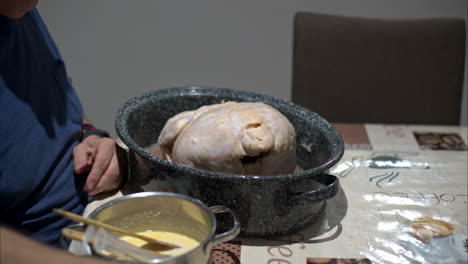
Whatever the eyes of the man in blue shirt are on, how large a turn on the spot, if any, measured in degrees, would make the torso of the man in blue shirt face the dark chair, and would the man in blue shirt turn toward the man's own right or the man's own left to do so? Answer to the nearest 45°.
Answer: approximately 45° to the man's own left

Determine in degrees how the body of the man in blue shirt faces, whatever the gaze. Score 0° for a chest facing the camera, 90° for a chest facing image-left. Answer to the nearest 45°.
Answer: approximately 315°
